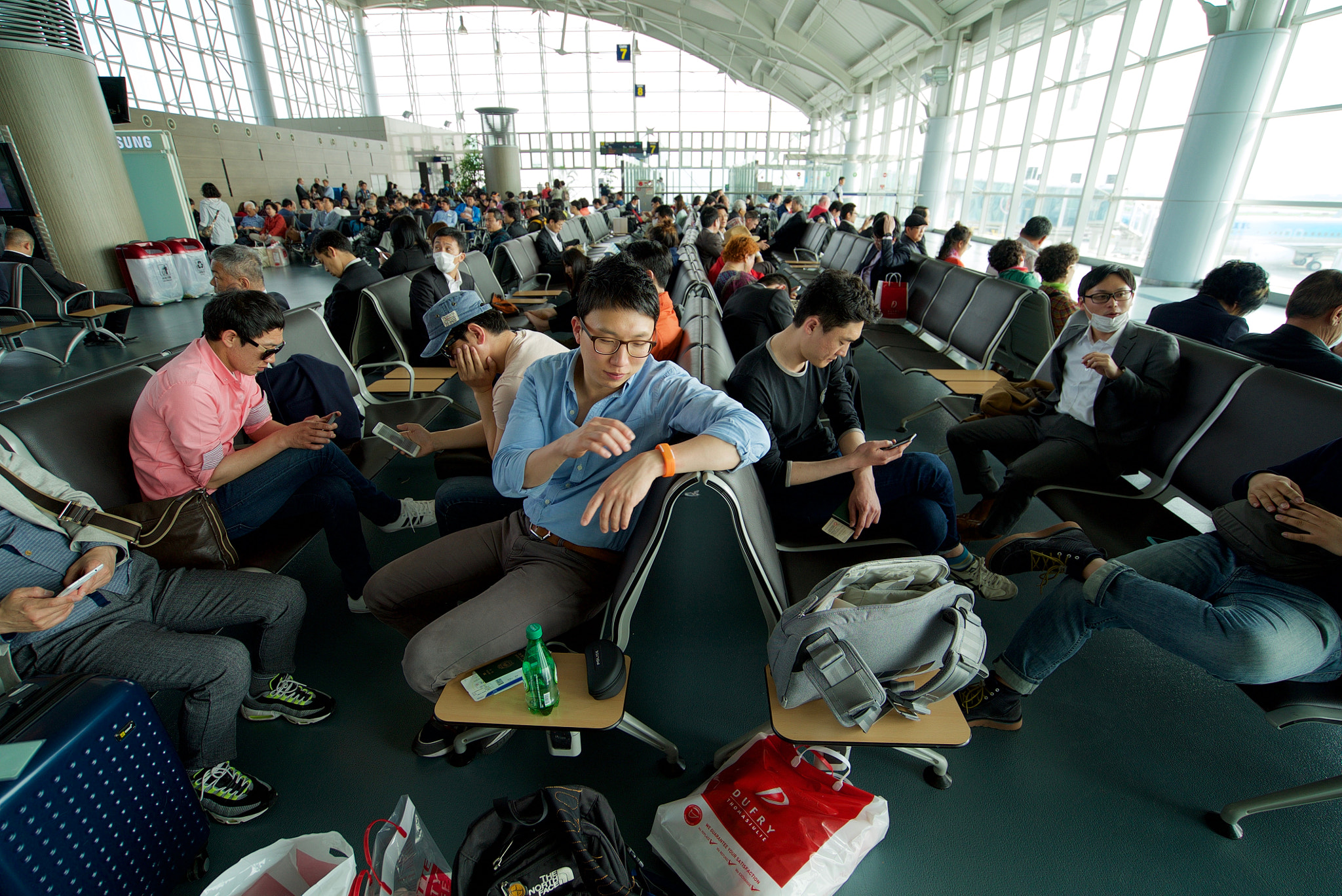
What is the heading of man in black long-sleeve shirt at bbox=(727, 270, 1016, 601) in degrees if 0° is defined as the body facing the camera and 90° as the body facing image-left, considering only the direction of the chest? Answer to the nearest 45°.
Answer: approximately 315°

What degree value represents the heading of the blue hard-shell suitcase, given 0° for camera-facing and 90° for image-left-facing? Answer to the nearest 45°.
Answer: approximately 315°

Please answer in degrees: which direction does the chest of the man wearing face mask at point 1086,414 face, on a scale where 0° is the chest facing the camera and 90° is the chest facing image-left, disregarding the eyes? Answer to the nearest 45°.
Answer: approximately 45°

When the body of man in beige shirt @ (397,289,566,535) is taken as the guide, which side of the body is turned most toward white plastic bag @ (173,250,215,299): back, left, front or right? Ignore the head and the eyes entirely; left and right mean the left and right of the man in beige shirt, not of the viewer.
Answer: right

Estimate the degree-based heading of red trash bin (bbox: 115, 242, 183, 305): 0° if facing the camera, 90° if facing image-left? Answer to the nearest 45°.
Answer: approximately 315°

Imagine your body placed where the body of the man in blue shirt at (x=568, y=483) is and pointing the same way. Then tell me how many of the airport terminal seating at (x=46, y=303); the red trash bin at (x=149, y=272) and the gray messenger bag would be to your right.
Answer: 2
